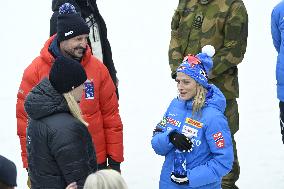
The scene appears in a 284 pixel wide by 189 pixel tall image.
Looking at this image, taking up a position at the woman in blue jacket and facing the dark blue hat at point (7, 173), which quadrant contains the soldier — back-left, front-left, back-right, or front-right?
back-right

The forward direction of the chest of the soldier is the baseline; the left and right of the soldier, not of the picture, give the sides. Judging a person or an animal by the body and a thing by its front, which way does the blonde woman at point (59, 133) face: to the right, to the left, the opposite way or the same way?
the opposite way

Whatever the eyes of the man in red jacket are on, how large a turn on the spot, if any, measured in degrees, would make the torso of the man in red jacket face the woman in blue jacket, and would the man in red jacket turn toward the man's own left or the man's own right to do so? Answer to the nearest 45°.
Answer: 0° — they already face them

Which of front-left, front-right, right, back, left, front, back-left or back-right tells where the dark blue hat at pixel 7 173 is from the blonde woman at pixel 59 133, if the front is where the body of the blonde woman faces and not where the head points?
back

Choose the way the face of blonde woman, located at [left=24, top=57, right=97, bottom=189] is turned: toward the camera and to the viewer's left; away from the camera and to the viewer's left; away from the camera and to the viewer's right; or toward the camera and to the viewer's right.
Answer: away from the camera and to the viewer's right

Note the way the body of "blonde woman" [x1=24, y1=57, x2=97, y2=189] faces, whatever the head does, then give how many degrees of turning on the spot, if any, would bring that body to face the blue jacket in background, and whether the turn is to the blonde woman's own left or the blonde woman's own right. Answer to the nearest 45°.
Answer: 0° — they already face it

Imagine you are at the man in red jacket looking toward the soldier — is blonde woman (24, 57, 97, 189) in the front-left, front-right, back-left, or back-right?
back-right

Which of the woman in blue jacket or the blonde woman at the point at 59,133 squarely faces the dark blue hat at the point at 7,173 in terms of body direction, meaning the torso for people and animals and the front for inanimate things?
the woman in blue jacket

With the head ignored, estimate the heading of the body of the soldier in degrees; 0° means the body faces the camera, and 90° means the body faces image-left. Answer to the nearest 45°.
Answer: approximately 45°

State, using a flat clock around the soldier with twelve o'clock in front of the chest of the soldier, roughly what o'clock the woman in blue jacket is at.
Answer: The woman in blue jacket is roughly at 11 o'clock from the soldier.

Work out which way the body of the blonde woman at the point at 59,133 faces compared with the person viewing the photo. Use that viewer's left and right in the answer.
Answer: facing away from the viewer and to the right of the viewer
